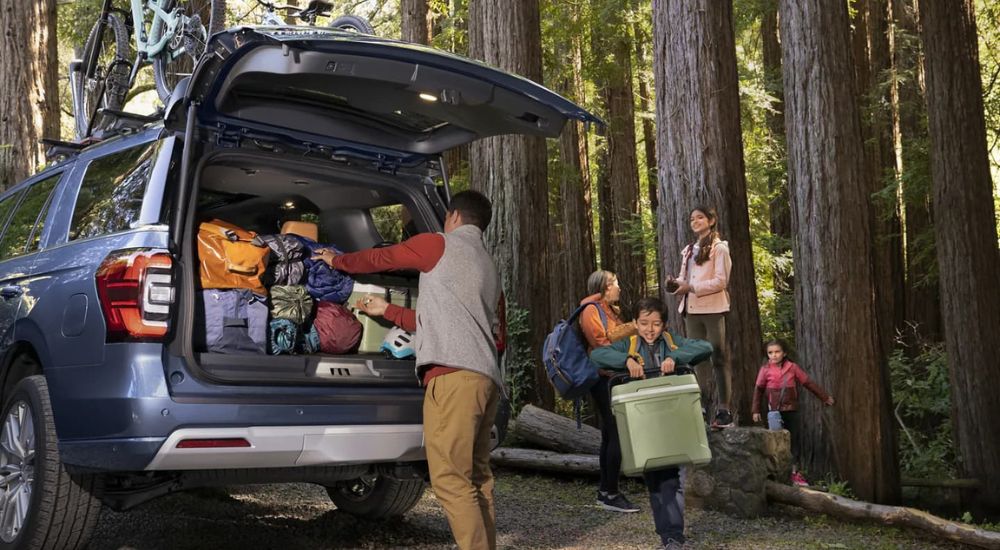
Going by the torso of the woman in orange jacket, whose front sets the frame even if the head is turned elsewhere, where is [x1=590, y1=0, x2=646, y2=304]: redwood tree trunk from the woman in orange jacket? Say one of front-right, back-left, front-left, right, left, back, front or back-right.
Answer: left

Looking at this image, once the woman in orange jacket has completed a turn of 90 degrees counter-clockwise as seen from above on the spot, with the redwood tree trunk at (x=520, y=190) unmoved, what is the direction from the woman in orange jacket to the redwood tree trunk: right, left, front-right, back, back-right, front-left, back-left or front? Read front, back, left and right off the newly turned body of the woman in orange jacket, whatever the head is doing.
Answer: front

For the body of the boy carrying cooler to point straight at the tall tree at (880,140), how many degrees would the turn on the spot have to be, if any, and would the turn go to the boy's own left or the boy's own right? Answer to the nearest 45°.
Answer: approximately 180°

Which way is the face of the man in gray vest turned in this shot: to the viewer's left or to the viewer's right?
to the viewer's left

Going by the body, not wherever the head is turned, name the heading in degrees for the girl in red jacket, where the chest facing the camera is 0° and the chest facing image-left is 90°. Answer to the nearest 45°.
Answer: approximately 0°

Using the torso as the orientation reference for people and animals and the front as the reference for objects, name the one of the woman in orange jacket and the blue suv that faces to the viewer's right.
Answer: the woman in orange jacket

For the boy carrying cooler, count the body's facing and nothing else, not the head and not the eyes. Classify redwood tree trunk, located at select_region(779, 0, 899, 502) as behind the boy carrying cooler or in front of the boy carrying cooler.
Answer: behind

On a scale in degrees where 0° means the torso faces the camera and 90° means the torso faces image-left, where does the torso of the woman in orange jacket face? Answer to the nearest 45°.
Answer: approximately 270°

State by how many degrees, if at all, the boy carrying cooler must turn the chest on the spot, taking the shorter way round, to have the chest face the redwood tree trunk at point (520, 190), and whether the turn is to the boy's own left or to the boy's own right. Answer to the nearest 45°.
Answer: approximately 180°

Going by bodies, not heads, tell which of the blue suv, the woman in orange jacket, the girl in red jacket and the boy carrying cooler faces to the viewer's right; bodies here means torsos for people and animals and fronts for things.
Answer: the woman in orange jacket
